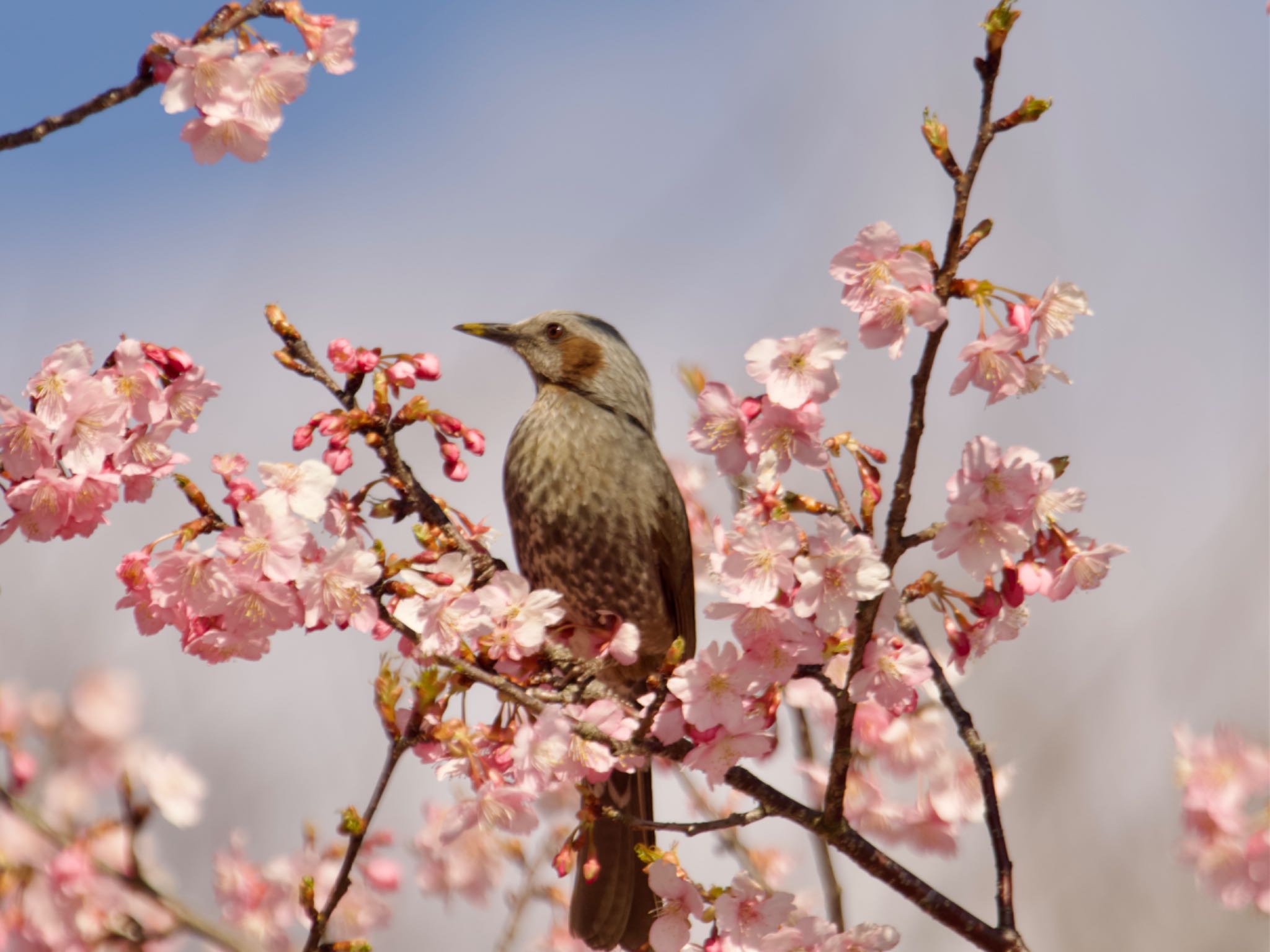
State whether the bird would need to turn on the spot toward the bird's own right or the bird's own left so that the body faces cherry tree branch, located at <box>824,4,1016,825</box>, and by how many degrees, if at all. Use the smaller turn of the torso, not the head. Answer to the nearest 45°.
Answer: approximately 135° to the bird's own left

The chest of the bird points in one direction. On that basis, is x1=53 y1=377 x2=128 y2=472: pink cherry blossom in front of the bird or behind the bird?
in front

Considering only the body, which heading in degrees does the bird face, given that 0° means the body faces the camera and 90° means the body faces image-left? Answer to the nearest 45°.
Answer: approximately 45°
